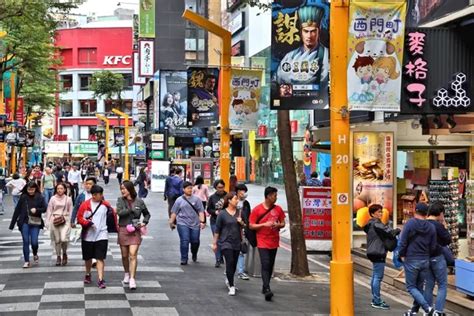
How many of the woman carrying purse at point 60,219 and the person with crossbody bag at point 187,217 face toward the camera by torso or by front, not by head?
2

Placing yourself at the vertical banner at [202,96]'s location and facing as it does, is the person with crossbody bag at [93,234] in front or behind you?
in front

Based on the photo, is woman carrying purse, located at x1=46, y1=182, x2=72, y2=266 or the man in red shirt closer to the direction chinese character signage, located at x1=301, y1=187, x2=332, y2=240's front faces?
the man in red shirt

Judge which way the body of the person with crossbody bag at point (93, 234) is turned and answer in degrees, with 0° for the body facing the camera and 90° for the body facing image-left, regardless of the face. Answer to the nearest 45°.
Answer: approximately 0°
